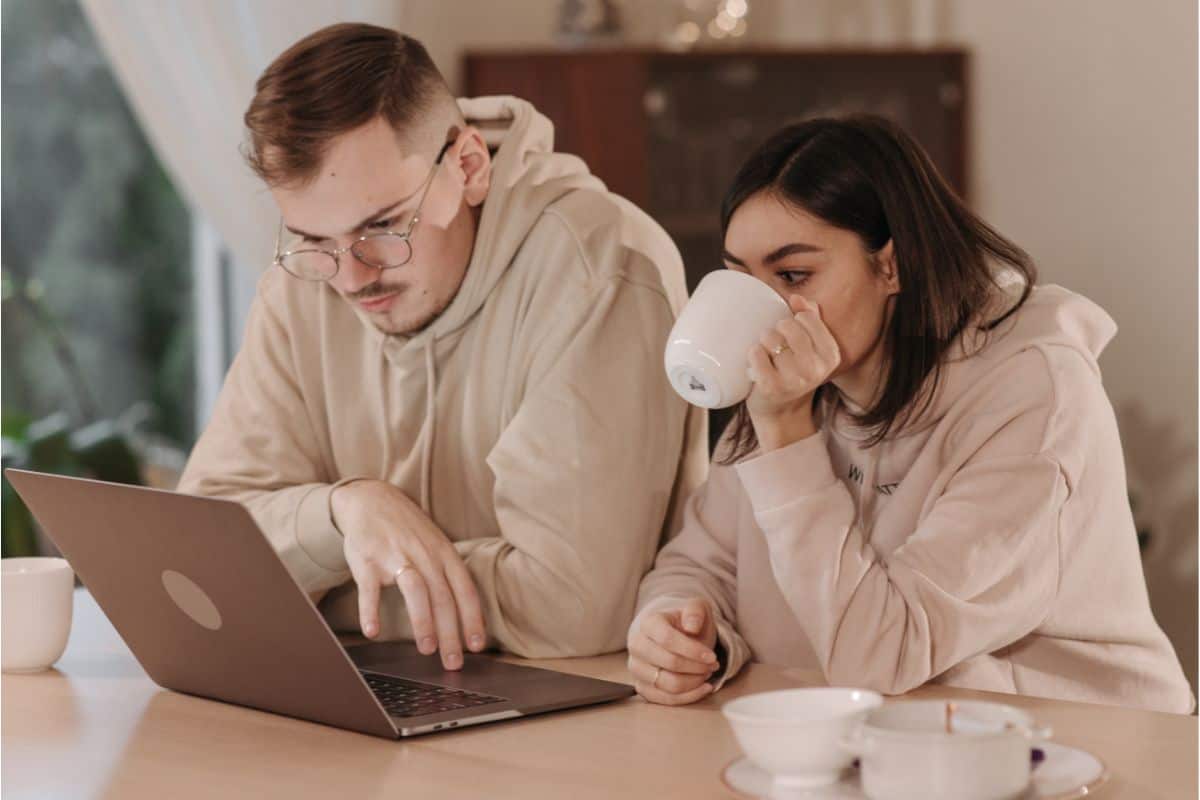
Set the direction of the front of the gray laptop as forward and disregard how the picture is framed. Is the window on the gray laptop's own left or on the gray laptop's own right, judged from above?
on the gray laptop's own left

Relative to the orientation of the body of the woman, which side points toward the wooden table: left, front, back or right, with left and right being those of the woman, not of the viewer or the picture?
front

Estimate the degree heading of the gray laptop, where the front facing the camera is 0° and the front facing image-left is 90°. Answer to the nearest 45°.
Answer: approximately 225°

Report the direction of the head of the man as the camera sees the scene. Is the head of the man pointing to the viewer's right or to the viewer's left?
to the viewer's left

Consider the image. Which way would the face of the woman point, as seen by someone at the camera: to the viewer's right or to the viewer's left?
to the viewer's left

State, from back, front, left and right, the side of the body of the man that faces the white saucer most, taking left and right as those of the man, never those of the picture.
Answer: left

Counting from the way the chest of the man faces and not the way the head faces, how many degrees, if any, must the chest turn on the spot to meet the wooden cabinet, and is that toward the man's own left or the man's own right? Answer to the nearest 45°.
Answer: approximately 135° to the man's own right

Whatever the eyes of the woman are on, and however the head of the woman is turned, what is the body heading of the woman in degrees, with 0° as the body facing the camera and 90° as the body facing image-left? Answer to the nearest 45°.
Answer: approximately 45°

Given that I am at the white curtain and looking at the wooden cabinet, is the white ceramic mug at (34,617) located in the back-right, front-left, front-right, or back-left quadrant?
back-right

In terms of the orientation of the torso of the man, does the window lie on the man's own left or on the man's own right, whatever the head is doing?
on the man's own right

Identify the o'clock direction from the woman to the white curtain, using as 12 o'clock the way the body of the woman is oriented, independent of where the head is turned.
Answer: The white curtain is roughly at 3 o'clock from the woman.

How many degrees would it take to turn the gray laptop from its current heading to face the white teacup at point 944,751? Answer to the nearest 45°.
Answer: approximately 90° to its right

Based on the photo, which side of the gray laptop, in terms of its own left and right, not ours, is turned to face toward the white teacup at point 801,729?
right

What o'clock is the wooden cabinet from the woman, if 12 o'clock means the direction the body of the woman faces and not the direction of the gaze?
The wooden cabinet is roughly at 4 o'clock from the woman.

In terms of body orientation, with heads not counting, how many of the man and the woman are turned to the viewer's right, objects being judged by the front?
0

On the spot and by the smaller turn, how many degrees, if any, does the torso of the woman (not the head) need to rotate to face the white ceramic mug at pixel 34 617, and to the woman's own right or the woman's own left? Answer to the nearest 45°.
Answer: approximately 45° to the woman's own right

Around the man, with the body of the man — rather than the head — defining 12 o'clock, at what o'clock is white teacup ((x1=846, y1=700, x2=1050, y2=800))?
The white teacup is roughly at 10 o'clock from the man.
